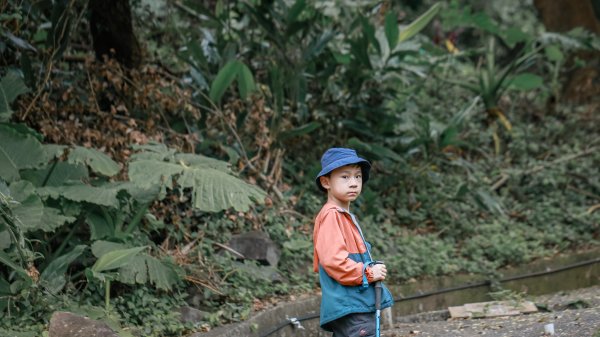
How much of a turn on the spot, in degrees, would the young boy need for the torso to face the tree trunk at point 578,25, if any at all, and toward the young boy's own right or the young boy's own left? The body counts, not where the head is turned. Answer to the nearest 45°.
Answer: approximately 45° to the young boy's own left

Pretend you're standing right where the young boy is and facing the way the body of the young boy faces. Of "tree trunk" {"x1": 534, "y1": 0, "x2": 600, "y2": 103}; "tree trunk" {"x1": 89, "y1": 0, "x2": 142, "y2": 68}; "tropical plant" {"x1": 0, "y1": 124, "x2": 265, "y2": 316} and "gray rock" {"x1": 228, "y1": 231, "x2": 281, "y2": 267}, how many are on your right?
0

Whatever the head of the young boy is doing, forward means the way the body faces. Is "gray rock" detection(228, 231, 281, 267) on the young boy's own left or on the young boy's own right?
on the young boy's own left

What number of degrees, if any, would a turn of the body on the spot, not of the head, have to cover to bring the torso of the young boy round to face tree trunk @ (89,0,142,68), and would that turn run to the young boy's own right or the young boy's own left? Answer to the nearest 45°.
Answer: approximately 135° to the young boy's own left

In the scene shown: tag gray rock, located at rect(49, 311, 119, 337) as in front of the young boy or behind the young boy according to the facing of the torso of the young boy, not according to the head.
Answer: behind

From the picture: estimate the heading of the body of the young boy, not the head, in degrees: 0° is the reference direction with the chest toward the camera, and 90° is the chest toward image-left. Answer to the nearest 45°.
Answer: approximately 270°

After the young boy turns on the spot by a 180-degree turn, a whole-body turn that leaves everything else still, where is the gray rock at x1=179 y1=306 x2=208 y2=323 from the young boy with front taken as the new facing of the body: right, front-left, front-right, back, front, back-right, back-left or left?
front-right

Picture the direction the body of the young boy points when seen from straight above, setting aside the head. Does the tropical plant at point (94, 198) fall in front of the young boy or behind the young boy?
behind
